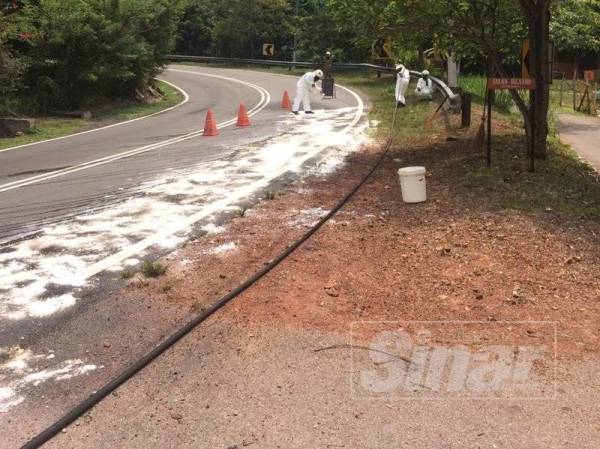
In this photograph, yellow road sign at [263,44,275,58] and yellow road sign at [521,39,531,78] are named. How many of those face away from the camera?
0

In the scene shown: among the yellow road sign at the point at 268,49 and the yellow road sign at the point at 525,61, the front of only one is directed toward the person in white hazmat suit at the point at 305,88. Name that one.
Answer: the yellow road sign at the point at 268,49

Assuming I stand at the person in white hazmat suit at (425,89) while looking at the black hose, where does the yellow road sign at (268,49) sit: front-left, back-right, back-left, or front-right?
back-right

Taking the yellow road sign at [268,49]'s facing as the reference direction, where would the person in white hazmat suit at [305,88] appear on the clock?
The person in white hazmat suit is roughly at 12 o'clock from the yellow road sign.

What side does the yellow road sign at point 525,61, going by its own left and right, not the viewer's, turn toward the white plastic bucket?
front

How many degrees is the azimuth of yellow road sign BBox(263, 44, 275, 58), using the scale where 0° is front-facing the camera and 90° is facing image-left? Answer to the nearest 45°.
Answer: approximately 0°

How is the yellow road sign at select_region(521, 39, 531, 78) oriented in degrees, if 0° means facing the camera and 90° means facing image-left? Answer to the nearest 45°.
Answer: approximately 45°

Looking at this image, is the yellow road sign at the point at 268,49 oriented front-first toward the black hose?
yes

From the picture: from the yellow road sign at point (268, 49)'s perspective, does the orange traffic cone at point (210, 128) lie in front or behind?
in front

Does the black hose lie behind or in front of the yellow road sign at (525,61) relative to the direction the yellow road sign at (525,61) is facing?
in front
